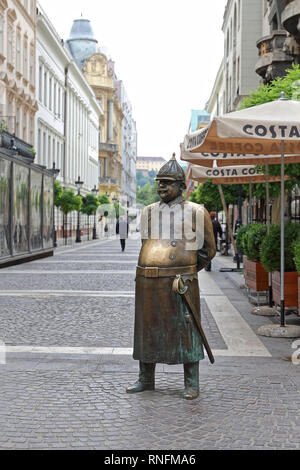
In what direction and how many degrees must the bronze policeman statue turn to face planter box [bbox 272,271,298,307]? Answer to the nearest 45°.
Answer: approximately 180°

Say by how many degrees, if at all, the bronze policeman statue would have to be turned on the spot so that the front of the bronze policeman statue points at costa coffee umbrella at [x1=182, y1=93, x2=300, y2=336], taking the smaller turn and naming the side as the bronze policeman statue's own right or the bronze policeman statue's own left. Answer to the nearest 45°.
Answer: approximately 180°

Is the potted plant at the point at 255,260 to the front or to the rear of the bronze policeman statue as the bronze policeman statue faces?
to the rear
